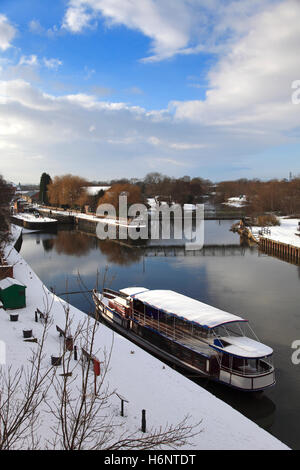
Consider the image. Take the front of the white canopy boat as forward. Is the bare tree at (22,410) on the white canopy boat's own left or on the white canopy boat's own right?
on the white canopy boat's own left

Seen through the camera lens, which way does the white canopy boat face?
facing away from the viewer and to the left of the viewer

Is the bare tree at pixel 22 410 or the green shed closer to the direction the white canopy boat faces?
the green shed

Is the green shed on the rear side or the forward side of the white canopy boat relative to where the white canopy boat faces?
on the forward side
